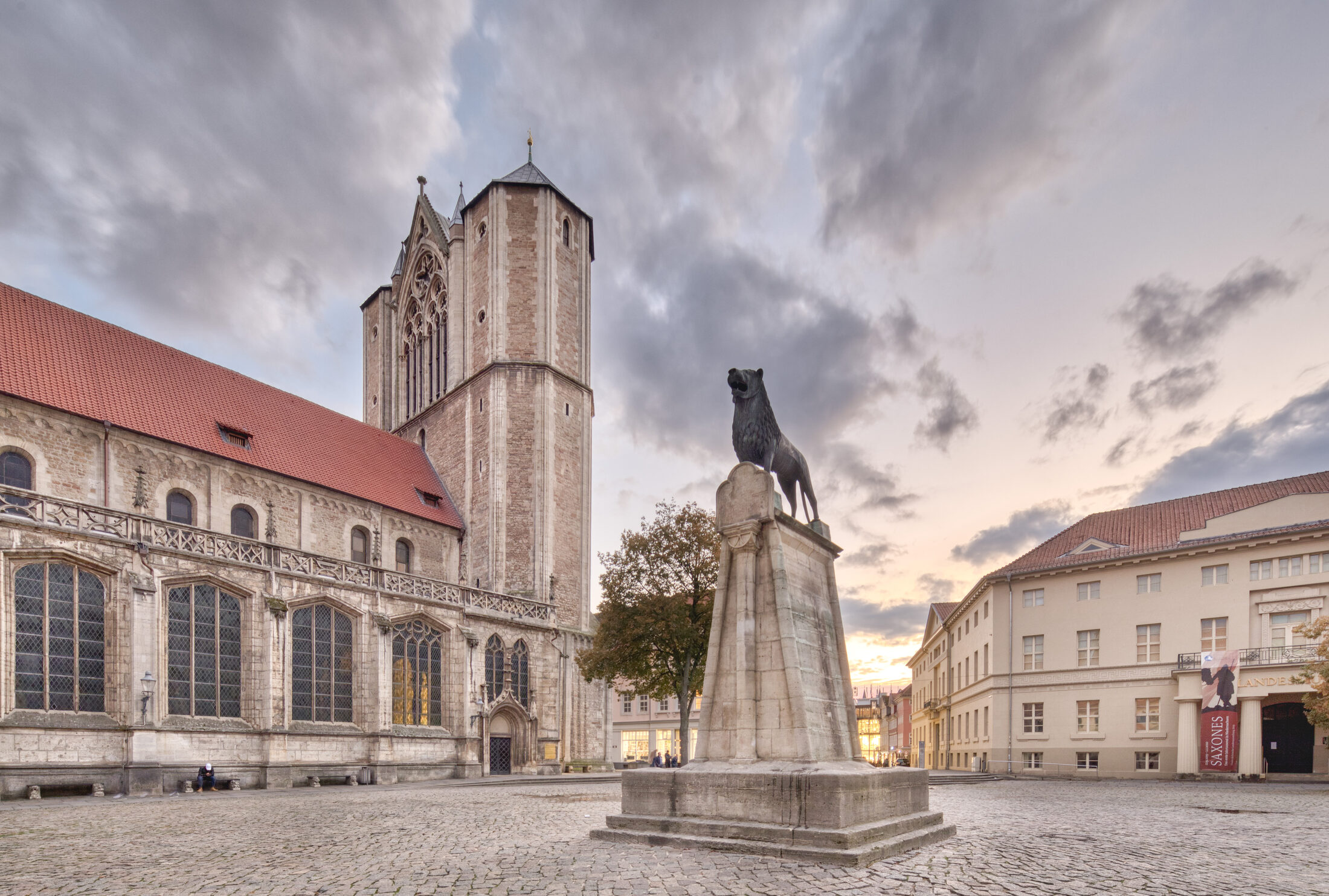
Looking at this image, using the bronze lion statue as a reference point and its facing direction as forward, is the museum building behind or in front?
behind

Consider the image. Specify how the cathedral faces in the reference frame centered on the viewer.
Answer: facing away from the viewer and to the right of the viewer

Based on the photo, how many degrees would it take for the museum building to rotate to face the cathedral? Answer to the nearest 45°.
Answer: approximately 45° to its right
